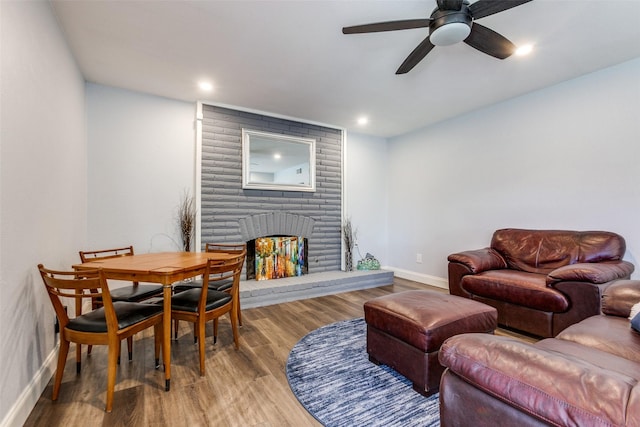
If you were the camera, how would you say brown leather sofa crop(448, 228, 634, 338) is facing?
facing the viewer and to the left of the viewer

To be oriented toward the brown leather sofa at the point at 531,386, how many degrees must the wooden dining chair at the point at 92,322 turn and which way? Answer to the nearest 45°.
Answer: approximately 90° to its right

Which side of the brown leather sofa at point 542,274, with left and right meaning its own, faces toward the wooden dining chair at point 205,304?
front

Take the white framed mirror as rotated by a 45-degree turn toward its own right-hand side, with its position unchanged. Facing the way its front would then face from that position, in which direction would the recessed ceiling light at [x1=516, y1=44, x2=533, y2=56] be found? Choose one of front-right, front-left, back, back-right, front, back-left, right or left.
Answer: front-left

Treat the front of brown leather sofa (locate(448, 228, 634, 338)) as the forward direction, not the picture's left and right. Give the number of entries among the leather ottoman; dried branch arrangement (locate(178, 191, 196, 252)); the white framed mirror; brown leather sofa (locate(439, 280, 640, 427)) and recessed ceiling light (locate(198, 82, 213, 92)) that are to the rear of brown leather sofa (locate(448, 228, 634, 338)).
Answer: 0

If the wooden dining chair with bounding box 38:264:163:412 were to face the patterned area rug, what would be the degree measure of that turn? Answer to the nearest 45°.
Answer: approximately 90° to its right

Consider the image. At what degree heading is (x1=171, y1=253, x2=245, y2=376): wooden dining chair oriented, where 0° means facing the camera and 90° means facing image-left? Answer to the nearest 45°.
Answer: approximately 135°

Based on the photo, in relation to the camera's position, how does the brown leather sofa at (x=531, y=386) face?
facing away from the viewer and to the left of the viewer

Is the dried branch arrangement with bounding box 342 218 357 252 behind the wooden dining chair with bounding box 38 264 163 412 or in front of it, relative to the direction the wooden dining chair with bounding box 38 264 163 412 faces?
in front

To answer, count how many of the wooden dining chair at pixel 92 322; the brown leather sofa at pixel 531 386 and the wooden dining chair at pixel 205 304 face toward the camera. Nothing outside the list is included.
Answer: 0

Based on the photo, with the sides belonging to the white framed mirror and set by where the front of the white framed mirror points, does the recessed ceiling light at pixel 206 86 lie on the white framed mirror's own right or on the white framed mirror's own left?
on the white framed mirror's own right

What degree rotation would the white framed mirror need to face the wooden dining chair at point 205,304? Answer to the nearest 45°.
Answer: approximately 45° to its right

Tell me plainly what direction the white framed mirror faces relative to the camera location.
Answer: facing the viewer and to the right of the viewer

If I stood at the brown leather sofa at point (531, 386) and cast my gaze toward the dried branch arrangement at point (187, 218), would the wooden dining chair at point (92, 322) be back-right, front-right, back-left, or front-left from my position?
front-left

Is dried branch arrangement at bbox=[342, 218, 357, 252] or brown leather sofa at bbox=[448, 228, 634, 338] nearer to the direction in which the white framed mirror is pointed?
the brown leather sofa

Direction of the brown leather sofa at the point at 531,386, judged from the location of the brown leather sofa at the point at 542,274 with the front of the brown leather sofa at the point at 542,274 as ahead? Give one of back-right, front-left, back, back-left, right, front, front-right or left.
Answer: front-left
